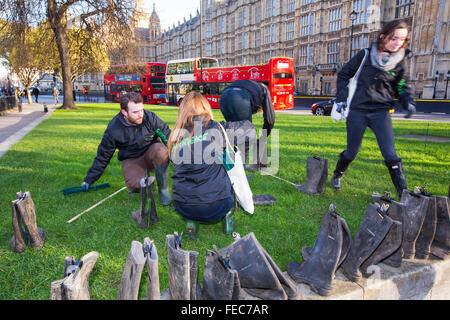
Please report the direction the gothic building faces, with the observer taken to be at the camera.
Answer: facing the viewer and to the left of the viewer

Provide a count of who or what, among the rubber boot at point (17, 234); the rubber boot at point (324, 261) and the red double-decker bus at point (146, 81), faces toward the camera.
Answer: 1

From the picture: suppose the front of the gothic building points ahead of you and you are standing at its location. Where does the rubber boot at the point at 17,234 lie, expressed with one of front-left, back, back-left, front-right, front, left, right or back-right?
front-left

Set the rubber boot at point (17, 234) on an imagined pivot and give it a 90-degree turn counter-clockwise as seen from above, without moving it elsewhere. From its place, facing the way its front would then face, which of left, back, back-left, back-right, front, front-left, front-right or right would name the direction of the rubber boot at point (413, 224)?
front-right

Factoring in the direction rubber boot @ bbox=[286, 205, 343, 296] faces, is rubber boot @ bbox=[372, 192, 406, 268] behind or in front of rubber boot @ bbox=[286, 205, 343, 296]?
behind

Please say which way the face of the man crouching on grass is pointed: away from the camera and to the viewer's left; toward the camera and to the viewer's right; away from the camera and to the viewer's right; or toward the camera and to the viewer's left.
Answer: toward the camera and to the viewer's right

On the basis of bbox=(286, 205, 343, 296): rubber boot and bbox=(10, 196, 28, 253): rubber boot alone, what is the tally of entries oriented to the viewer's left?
1

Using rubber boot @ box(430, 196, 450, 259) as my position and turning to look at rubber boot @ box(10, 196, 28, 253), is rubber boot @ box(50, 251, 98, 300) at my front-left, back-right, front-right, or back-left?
front-left

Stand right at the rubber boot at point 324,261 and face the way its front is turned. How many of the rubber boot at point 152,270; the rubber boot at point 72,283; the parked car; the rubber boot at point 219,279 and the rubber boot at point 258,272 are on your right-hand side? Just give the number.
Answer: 1

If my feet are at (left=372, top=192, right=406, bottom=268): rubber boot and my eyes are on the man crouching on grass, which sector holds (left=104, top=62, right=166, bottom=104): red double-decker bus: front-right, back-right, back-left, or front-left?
front-right

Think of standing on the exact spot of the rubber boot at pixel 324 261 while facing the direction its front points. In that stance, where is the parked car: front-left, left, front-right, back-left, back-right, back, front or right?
right

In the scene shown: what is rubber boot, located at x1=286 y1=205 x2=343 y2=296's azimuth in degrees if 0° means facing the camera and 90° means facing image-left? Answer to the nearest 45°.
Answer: approximately 90°

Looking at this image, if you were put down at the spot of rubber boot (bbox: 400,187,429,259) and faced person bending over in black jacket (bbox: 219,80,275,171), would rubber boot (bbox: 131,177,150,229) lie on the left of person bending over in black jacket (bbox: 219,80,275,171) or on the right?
left

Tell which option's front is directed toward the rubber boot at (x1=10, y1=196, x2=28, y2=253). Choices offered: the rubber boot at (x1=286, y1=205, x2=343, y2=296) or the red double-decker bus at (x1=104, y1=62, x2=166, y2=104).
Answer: the rubber boot at (x1=286, y1=205, x2=343, y2=296)

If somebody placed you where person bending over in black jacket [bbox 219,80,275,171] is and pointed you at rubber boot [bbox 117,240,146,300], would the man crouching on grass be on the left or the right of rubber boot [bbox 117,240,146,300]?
right
